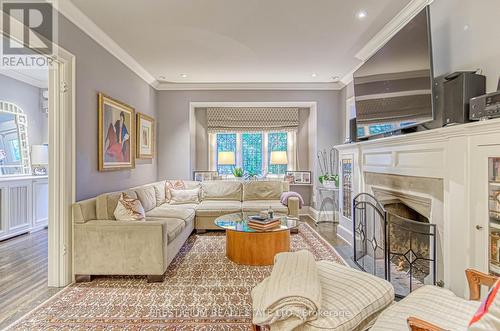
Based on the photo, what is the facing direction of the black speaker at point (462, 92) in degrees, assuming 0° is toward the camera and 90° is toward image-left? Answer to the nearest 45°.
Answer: approximately 45°

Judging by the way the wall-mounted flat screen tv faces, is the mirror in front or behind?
in front

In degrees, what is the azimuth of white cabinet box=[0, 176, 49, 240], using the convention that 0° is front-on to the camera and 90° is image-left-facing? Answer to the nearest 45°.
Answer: approximately 315°

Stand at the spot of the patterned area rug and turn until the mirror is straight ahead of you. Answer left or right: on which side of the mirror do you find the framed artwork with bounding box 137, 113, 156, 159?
right

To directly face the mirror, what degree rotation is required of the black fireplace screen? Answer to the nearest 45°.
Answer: approximately 45° to its right

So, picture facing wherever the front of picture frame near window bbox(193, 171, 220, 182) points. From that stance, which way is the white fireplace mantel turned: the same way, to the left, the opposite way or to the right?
to the right

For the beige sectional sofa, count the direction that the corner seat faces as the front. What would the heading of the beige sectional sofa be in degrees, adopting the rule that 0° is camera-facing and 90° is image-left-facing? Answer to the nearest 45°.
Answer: approximately 315°

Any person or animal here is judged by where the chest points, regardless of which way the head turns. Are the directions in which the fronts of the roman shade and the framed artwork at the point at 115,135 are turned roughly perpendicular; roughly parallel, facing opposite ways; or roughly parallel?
roughly perpendicular

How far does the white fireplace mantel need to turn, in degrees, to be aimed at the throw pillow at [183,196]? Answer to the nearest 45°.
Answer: approximately 45° to its right

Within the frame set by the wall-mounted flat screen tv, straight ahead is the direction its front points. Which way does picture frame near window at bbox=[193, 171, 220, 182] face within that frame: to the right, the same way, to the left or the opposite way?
to the left

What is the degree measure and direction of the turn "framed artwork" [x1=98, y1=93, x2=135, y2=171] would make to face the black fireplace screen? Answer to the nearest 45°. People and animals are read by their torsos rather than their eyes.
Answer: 0° — it already faces it

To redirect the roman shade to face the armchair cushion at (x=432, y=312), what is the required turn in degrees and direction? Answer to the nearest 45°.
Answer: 0° — it already faces it

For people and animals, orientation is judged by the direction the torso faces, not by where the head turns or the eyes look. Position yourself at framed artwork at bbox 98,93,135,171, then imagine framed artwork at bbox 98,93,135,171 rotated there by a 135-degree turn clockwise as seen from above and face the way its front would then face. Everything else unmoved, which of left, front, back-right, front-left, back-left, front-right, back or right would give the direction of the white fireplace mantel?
back-left

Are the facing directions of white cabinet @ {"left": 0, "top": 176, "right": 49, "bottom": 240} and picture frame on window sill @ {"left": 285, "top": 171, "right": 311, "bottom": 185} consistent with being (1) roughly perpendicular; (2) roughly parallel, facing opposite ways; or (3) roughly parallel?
roughly perpendicular
